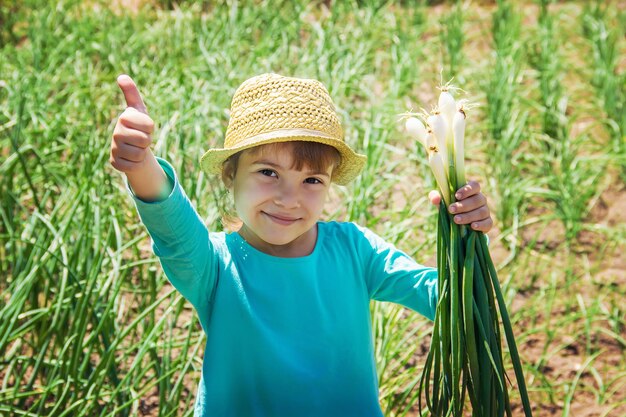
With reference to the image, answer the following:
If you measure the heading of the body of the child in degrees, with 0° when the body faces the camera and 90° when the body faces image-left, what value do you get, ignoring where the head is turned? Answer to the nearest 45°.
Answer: approximately 0°
